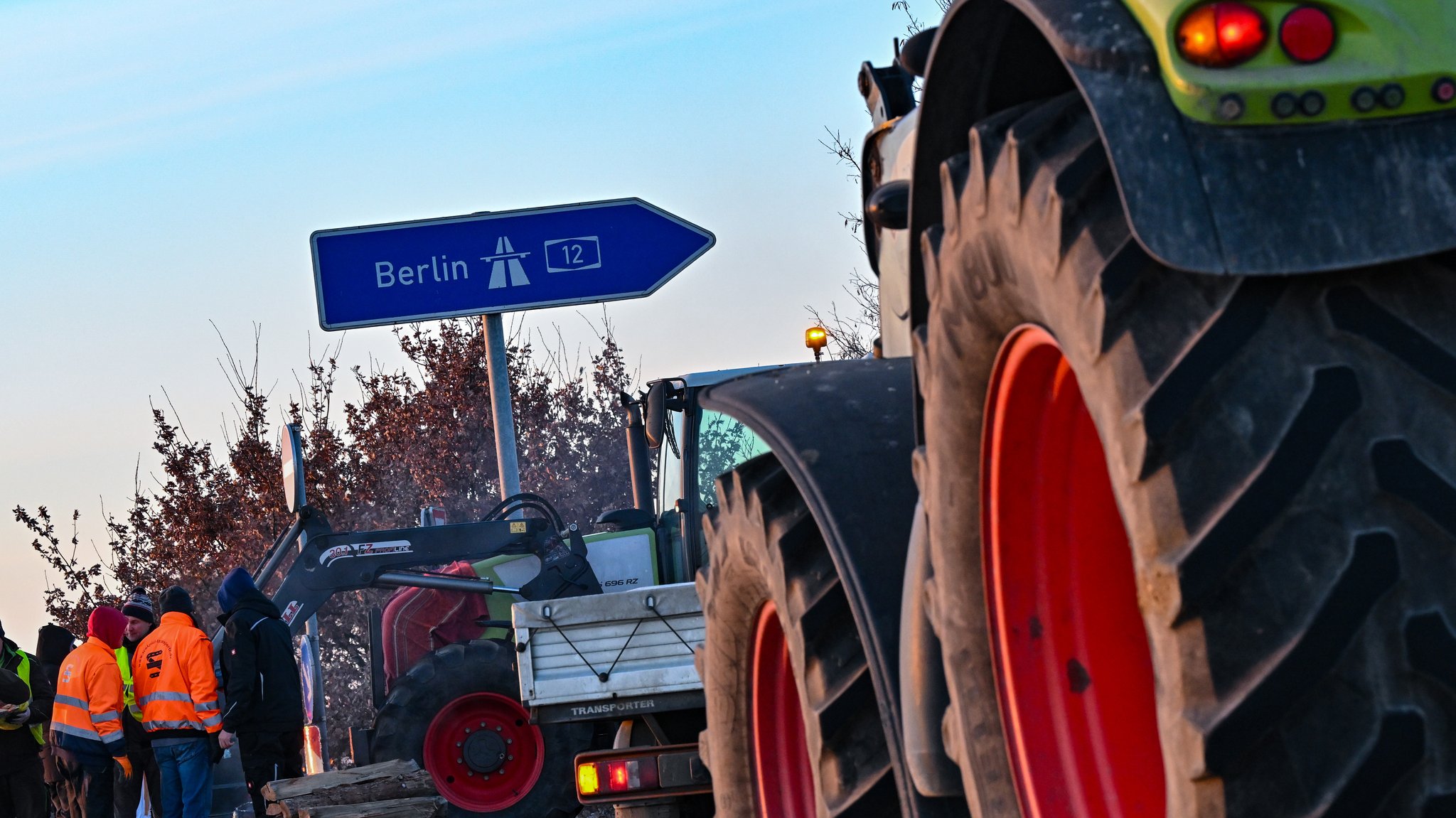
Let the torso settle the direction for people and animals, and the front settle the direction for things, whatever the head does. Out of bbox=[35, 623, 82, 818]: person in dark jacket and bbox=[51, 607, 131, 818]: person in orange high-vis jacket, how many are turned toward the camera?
0

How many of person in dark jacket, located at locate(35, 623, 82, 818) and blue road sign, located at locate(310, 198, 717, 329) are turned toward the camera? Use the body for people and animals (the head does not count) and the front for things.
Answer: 1

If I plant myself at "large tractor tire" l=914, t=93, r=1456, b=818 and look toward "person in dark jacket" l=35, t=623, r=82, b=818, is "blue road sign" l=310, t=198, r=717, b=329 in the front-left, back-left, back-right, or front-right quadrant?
front-right

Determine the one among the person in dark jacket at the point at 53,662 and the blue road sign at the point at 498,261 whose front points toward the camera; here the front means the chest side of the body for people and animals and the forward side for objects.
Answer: the blue road sign

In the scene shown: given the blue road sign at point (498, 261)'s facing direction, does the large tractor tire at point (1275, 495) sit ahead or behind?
ahead

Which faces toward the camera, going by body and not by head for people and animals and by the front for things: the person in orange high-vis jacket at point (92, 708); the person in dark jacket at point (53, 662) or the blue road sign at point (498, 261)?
the blue road sign

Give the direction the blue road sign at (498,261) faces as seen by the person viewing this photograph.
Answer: facing the viewer

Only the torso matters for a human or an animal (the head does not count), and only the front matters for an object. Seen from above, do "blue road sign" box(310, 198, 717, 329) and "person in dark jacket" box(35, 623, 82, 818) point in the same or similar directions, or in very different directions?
very different directions

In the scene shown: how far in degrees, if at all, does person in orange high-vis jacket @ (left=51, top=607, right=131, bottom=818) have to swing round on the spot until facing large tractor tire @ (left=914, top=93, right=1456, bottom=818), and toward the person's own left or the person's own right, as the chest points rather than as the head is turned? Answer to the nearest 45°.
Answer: approximately 135° to the person's own right

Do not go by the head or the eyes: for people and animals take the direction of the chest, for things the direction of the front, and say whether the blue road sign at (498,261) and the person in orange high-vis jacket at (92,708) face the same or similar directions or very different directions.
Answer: very different directions

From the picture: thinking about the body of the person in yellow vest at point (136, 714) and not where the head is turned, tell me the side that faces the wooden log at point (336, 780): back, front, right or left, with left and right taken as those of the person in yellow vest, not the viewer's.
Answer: left

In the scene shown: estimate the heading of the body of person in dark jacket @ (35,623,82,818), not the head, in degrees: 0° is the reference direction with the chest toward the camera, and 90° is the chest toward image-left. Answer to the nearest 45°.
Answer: approximately 225°

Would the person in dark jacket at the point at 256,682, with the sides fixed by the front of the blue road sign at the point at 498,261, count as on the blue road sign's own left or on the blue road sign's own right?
on the blue road sign's own right

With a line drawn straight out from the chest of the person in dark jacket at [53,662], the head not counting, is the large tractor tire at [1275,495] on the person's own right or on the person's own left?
on the person's own right
